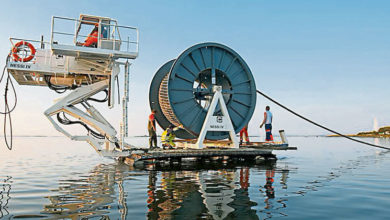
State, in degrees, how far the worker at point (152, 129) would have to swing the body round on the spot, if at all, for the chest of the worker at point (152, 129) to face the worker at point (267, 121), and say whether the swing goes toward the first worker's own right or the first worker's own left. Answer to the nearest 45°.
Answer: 0° — they already face them

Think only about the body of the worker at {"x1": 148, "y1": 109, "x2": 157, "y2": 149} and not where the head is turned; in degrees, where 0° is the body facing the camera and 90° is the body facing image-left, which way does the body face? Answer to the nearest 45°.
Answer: approximately 270°

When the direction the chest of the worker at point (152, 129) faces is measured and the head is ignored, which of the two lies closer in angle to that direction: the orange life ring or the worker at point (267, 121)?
the worker

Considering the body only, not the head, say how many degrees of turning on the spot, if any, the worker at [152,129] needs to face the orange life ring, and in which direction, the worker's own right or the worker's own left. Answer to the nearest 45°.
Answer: approximately 180°

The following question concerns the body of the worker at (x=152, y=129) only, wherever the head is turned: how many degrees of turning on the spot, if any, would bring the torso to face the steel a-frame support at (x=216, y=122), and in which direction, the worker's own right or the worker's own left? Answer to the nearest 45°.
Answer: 0° — they already face it

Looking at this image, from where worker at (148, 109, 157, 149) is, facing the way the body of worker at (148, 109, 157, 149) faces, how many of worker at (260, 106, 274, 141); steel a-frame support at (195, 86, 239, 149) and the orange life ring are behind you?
1

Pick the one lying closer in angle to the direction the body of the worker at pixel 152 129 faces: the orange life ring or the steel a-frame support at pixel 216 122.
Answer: the steel a-frame support
